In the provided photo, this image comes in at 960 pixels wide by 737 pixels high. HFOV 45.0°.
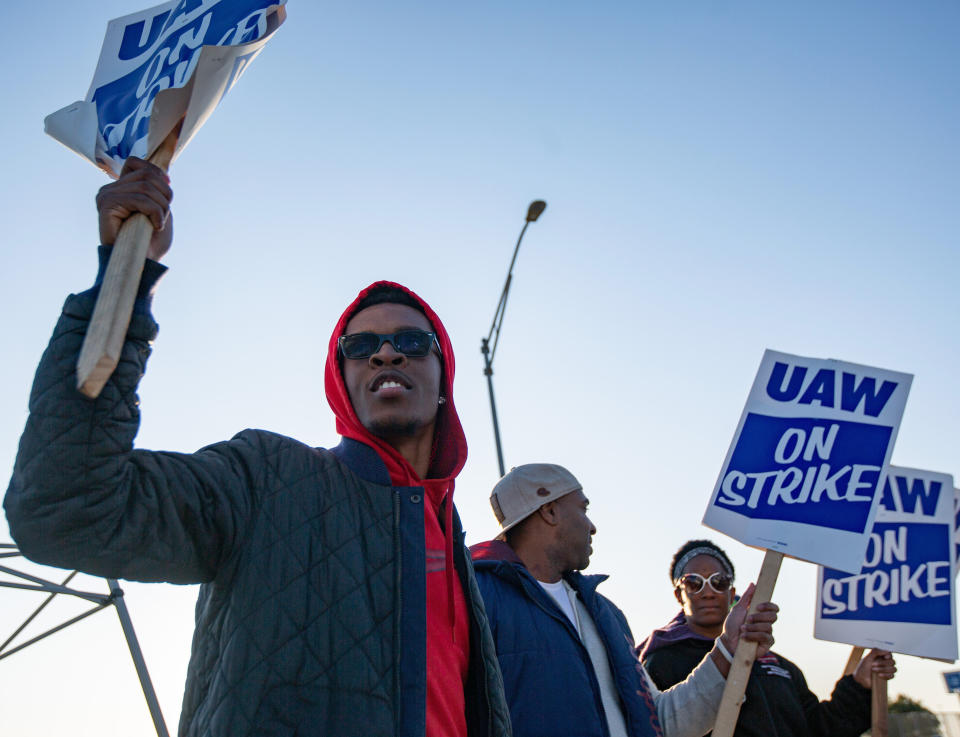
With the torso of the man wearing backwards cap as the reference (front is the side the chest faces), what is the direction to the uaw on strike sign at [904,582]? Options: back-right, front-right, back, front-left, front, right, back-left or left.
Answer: left

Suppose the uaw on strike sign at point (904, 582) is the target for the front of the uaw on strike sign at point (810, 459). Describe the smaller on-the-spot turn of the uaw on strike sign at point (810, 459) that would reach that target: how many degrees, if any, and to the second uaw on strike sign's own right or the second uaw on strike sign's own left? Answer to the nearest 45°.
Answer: approximately 135° to the second uaw on strike sign's own left

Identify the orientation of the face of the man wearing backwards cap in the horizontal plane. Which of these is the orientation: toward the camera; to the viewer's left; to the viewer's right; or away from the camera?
to the viewer's right

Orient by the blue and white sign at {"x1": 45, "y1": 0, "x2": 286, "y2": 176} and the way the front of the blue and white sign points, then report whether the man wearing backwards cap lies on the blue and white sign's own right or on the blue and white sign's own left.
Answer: on the blue and white sign's own left

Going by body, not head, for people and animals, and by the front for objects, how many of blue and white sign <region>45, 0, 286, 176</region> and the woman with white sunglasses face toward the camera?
2

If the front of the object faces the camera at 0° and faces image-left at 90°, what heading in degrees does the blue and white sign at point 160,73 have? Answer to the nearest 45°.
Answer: approximately 0°

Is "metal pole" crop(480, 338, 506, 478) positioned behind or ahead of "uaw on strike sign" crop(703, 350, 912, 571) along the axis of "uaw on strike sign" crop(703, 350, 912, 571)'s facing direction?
behind

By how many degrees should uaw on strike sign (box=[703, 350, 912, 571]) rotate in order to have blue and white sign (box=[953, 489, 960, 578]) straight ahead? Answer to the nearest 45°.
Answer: approximately 135° to its left

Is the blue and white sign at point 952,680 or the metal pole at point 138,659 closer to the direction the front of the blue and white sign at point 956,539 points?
the metal pole
